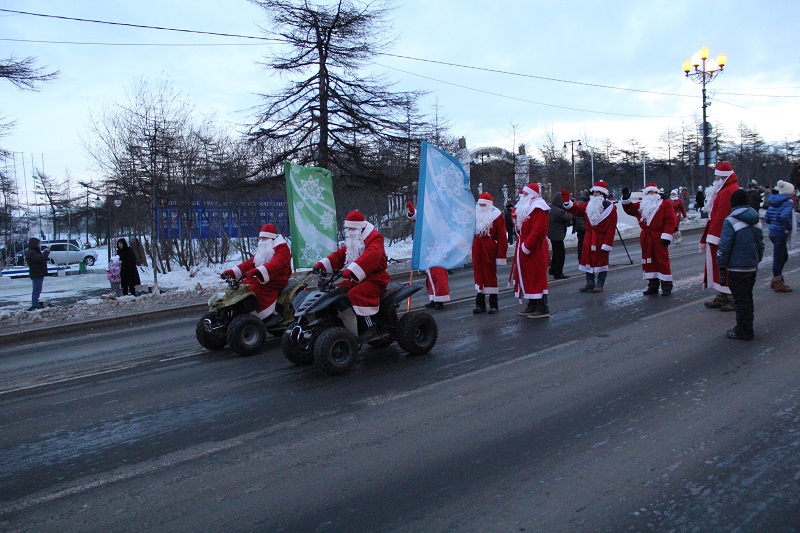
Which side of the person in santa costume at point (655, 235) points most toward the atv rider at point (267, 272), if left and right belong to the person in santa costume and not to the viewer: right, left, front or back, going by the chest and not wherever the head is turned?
front

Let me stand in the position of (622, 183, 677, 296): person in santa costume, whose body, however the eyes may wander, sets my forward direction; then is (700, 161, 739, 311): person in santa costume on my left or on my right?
on my left

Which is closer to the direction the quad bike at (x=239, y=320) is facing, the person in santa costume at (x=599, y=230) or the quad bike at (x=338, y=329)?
the quad bike

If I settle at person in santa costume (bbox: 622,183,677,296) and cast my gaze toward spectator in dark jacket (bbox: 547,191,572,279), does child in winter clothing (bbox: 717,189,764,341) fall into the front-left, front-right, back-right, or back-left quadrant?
back-left

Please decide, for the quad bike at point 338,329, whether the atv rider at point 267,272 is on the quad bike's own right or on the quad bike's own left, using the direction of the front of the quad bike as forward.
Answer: on the quad bike's own right

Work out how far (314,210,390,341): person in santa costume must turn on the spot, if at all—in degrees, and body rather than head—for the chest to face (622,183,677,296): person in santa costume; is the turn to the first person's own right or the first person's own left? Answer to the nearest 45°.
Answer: approximately 180°

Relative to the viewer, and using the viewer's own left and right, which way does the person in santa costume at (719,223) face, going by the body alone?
facing to the left of the viewer

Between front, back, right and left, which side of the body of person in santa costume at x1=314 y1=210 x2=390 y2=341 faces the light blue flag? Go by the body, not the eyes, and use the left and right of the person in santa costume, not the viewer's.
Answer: back

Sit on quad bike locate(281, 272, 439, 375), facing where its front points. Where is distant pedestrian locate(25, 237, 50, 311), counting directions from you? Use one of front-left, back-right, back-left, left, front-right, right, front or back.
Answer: right
